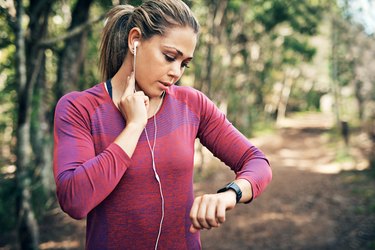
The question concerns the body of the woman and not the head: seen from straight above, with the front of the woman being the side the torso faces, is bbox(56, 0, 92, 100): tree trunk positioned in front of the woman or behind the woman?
behind

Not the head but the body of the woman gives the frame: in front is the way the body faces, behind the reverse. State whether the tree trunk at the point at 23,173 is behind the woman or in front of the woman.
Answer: behind

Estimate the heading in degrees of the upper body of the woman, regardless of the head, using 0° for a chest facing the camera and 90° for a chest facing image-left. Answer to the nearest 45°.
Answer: approximately 315°
